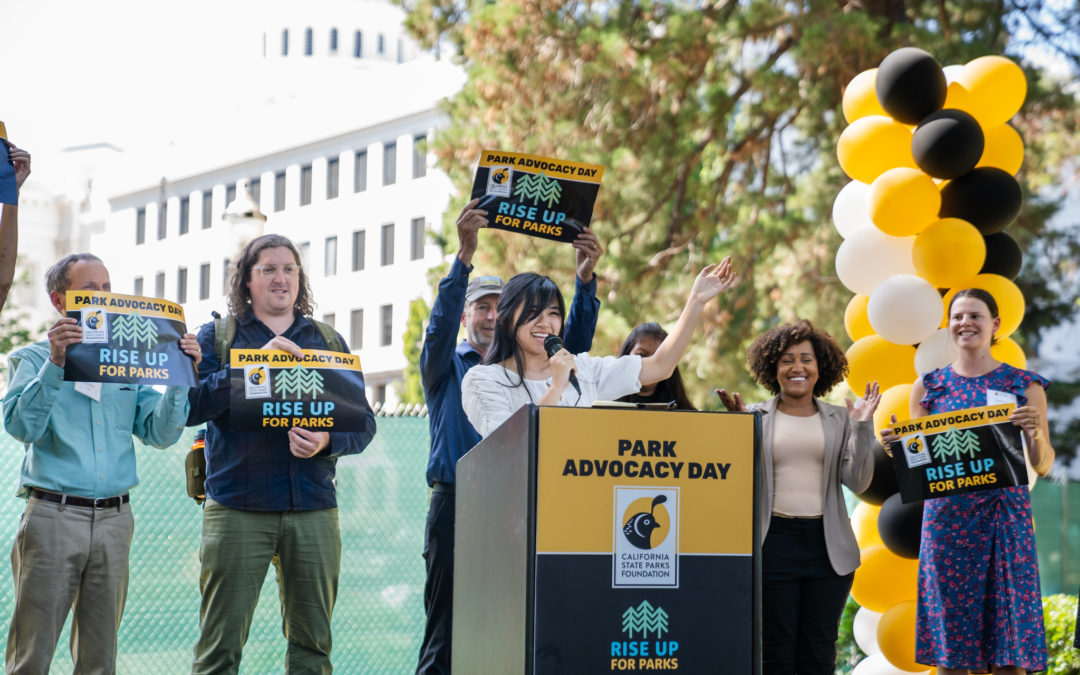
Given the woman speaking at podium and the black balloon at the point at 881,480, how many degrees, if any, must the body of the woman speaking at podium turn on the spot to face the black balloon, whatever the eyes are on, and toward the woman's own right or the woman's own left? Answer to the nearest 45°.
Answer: approximately 90° to the woman's own left

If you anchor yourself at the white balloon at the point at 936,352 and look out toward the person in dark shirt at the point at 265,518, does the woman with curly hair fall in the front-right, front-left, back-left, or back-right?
front-left

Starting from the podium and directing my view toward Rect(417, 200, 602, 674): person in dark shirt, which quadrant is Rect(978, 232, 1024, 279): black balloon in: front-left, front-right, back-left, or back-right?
front-right

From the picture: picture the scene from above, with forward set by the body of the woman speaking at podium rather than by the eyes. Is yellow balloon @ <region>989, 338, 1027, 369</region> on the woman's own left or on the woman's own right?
on the woman's own left

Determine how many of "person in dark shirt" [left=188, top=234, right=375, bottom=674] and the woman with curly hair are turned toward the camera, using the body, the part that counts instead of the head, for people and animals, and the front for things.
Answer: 2

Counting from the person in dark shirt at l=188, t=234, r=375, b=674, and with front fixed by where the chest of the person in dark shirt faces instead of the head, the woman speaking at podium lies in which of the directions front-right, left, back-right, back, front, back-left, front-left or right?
front-left

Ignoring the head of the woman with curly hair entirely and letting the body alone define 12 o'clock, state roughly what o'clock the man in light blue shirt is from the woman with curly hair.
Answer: The man in light blue shirt is roughly at 2 o'clock from the woman with curly hair.

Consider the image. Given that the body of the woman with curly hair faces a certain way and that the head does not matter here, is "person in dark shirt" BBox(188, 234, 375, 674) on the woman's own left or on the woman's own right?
on the woman's own right

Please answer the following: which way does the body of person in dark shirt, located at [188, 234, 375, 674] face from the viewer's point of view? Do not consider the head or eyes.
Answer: toward the camera

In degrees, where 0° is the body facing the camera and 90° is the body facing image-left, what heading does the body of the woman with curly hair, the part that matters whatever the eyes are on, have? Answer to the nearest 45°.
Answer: approximately 0°

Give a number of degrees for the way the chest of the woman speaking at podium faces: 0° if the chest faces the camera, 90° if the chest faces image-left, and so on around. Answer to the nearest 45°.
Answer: approximately 315°

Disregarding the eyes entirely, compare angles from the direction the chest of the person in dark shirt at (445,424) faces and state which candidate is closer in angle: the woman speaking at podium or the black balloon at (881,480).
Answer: the woman speaking at podium
